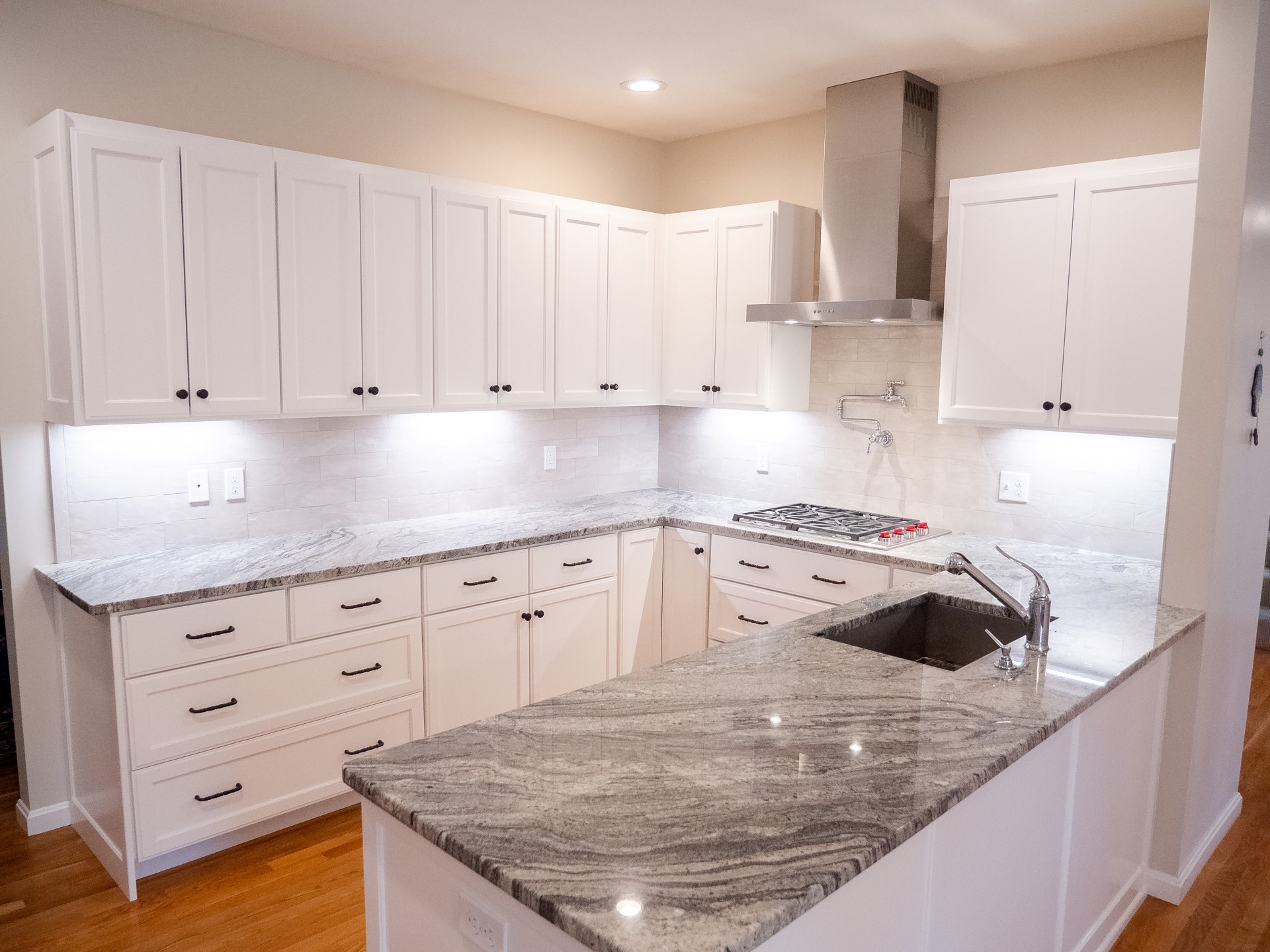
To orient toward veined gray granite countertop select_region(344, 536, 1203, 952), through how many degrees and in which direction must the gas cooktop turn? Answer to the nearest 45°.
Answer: approximately 45° to its left

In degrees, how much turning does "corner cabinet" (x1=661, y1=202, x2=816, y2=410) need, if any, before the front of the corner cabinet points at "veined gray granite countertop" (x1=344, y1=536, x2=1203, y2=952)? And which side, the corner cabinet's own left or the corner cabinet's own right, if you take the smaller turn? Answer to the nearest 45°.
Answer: approximately 45° to the corner cabinet's own left

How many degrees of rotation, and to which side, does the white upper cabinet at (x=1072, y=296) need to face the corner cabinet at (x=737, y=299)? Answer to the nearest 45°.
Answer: approximately 45° to its right

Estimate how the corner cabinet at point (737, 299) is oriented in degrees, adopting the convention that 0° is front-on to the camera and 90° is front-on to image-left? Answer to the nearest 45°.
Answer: approximately 45°

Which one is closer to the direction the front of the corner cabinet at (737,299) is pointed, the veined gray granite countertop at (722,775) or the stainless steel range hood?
the veined gray granite countertop

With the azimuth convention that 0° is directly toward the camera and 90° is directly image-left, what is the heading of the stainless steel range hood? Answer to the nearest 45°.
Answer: approximately 45°

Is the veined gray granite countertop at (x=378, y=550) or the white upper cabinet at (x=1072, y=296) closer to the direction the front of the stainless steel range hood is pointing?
the veined gray granite countertop

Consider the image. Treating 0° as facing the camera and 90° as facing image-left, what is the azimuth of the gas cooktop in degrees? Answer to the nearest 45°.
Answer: approximately 45°
